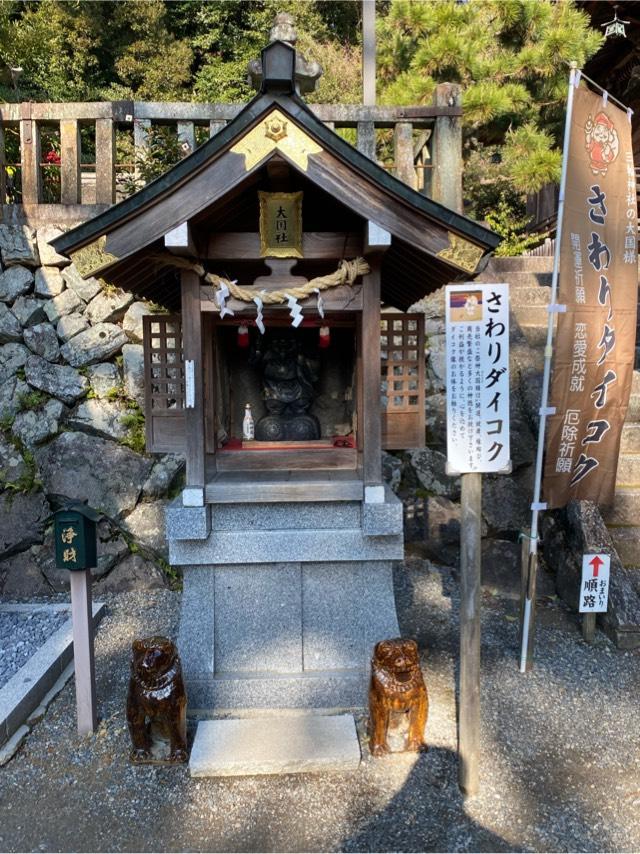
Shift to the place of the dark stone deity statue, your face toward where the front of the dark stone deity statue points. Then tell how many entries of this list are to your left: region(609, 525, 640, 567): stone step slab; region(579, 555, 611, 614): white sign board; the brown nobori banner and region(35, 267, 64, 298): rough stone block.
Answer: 3

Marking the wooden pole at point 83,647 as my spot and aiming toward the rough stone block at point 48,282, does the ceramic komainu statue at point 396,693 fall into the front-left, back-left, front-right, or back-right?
back-right

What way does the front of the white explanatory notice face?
toward the camera

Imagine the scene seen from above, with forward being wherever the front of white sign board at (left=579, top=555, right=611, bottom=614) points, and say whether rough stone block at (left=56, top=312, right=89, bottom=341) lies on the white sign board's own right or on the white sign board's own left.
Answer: on the white sign board's own right

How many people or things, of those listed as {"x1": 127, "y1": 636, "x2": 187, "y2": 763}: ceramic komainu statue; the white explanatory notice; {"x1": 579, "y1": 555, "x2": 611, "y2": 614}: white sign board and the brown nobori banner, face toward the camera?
4

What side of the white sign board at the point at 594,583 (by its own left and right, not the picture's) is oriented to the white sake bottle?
right

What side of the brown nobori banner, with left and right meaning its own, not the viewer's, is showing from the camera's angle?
front

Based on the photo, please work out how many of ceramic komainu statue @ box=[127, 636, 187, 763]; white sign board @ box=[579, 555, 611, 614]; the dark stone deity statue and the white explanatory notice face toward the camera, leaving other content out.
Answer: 4

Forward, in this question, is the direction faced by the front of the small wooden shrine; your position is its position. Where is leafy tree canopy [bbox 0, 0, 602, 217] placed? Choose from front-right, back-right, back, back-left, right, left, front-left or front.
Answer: back

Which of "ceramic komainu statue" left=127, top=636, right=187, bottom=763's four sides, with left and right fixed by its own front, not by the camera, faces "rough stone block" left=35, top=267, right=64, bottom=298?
back

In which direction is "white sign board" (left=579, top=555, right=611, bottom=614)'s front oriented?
toward the camera
